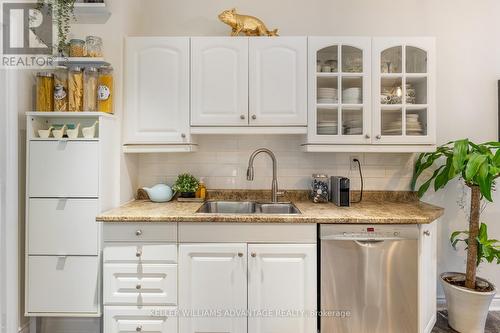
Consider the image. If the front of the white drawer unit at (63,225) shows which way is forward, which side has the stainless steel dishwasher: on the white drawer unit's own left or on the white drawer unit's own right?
on the white drawer unit's own left

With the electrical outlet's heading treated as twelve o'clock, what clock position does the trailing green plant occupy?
The trailing green plant is roughly at 2 o'clock from the electrical outlet.

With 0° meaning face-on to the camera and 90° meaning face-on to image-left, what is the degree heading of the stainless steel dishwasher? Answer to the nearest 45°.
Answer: approximately 0°

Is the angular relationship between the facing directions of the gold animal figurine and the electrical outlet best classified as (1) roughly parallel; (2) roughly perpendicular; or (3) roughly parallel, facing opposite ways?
roughly perpendicular
